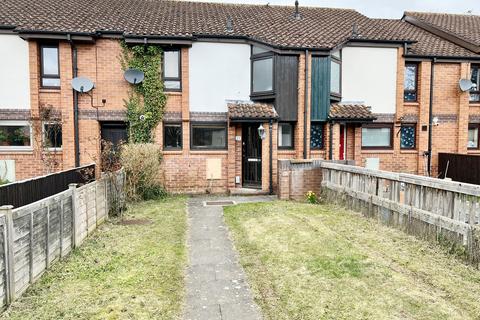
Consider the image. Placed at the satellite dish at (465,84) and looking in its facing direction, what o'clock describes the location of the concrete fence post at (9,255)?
The concrete fence post is roughly at 2 o'clock from the satellite dish.

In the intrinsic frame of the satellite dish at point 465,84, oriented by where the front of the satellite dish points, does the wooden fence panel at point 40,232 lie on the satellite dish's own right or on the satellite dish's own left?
on the satellite dish's own right

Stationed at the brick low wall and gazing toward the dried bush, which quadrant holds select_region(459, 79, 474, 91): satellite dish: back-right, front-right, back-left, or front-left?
back-right

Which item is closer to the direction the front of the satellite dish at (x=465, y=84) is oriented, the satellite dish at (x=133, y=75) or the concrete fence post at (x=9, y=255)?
the concrete fence post

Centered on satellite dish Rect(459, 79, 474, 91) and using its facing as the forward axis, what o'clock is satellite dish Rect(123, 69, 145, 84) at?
satellite dish Rect(123, 69, 145, 84) is roughly at 3 o'clock from satellite dish Rect(459, 79, 474, 91).

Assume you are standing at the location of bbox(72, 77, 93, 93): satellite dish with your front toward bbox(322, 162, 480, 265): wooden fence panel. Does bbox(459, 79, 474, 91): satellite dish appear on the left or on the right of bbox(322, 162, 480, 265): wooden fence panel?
left

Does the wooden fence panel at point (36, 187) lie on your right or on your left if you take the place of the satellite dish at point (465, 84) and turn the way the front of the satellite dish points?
on your right

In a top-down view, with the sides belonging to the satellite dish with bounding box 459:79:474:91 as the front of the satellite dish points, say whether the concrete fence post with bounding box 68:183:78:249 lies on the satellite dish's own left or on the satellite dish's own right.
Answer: on the satellite dish's own right

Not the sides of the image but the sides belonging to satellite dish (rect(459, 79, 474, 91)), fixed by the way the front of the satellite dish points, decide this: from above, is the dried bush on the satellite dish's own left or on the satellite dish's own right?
on the satellite dish's own right
